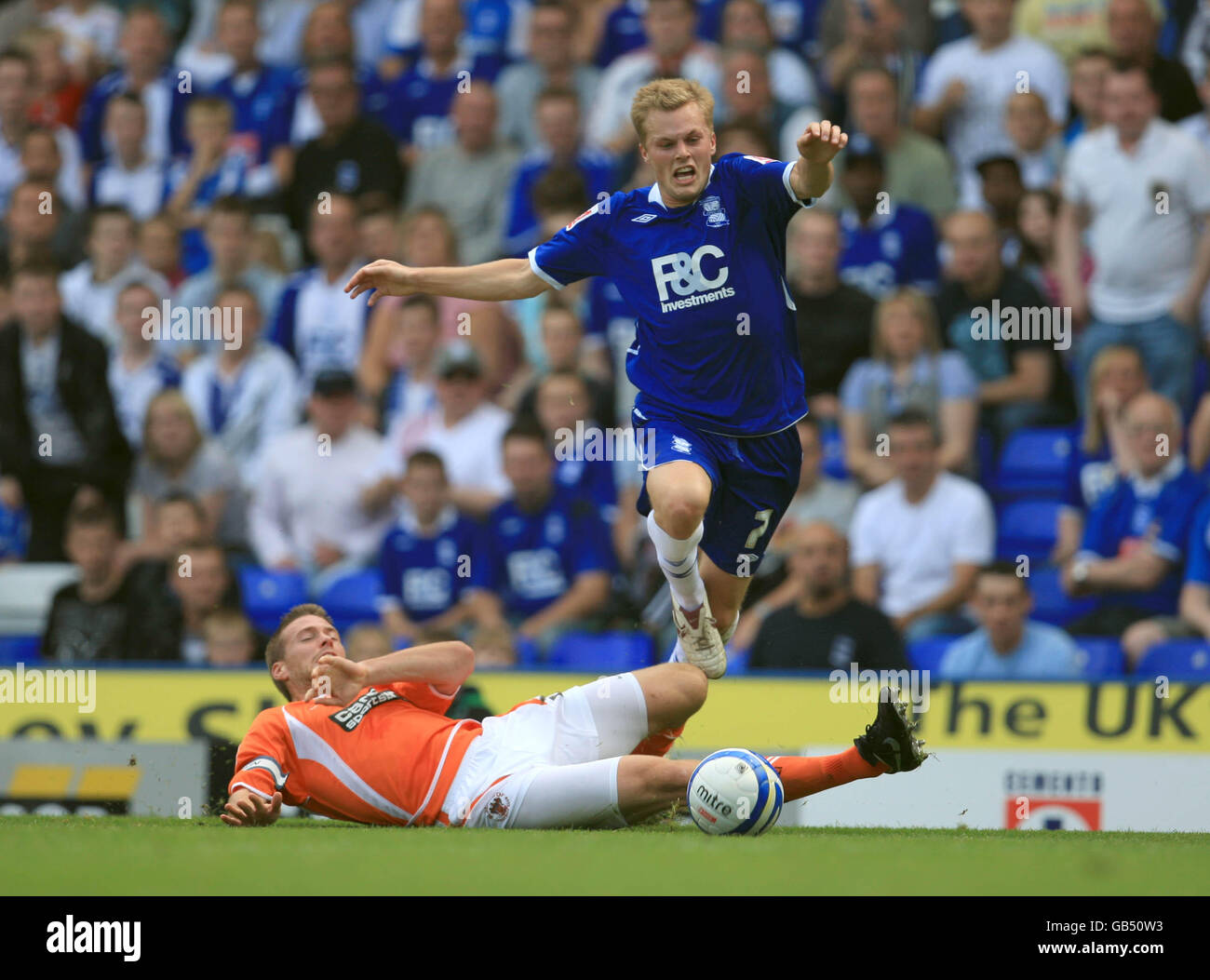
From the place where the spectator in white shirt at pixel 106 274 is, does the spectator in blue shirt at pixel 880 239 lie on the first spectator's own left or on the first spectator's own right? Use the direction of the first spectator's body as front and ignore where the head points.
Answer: on the first spectator's own left

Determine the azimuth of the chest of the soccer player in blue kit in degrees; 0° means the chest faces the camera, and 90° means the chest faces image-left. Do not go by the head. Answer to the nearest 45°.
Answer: approximately 0°

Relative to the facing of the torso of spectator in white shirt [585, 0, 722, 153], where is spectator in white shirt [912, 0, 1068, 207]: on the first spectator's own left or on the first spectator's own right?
on the first spectator's own left

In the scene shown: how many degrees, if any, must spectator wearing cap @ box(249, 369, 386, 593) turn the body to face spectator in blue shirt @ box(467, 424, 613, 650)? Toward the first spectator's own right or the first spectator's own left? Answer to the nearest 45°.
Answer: approximately 45° to the first spectator's own left

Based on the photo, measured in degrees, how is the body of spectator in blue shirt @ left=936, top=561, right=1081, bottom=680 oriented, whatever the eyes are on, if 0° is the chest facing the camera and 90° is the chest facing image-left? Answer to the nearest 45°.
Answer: approximately 0°

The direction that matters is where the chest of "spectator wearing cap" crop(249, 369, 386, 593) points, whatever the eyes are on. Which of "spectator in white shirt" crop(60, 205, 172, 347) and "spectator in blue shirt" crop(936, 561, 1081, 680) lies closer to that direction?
the spectator in blue shirt
